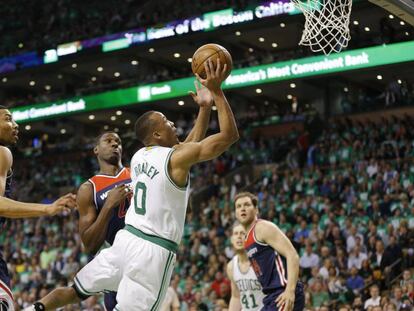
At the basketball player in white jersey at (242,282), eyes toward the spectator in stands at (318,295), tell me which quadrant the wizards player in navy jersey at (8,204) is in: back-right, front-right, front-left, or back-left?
back-left

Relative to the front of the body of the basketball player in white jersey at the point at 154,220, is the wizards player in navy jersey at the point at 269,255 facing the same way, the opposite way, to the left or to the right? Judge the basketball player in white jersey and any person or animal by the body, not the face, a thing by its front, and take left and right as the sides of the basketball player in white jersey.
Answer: the opposite way

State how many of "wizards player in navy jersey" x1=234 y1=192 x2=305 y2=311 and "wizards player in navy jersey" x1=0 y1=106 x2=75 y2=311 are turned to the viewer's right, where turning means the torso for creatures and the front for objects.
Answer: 1

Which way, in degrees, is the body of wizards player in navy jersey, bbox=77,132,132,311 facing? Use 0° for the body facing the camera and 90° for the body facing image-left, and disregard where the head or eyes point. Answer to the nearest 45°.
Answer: approximately 315°

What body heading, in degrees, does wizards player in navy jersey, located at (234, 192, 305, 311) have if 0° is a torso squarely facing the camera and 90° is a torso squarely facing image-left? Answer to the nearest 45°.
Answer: approximately 45°

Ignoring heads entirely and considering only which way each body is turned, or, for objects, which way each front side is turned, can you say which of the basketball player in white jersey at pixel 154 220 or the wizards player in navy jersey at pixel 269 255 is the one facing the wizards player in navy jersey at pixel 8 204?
the wizards player in navy jersey at pixel 269 255

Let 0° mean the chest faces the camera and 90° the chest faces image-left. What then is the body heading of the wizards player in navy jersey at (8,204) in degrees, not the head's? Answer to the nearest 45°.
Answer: approximately 270°

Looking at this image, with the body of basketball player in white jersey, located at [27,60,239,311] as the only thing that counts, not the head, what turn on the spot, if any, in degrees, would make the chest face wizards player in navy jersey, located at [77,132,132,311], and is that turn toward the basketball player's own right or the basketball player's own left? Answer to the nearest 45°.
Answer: approximately 45° to the basketball player's own left

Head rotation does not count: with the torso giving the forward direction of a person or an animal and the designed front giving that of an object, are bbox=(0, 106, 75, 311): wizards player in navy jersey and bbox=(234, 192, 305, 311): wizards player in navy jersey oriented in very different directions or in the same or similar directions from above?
very different directions

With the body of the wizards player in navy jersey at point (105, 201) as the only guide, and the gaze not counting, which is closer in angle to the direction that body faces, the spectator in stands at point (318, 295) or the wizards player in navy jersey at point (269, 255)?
the wizards player in navy jersey

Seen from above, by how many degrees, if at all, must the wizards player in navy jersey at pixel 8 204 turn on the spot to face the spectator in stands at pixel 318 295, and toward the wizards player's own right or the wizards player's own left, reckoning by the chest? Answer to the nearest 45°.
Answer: approximately 45° to the wizards player's own left

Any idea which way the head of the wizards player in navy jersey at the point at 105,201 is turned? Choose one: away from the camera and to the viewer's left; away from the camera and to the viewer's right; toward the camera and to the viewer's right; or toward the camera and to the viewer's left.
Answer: toward the camera and to the viewer's right

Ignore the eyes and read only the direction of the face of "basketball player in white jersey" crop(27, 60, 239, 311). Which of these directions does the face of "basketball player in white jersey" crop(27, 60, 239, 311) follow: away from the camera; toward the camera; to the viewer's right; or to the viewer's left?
to the viewer's right
